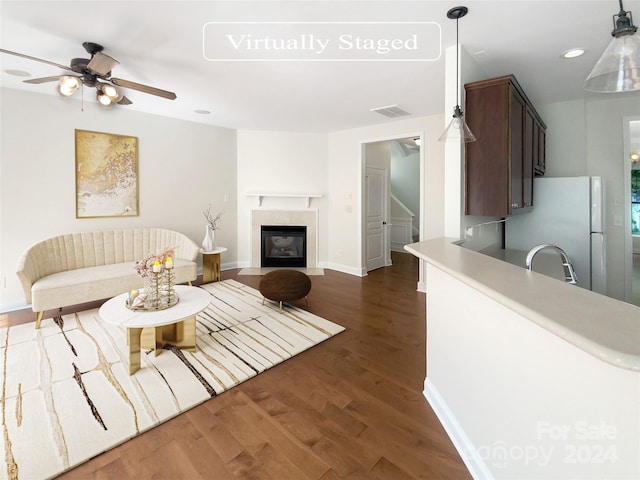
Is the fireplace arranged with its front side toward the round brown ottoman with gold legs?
yes

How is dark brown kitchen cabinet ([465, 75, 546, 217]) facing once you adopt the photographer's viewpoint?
facing to the right of the viewer
